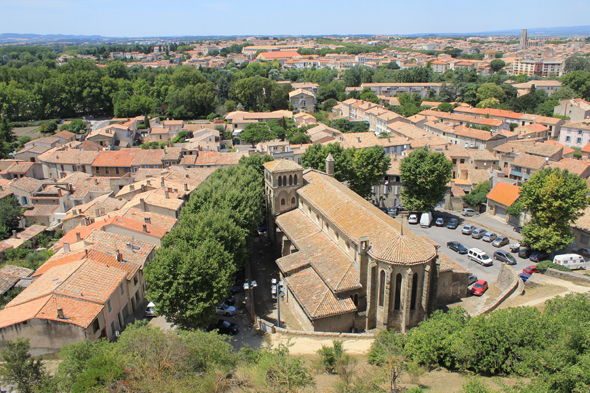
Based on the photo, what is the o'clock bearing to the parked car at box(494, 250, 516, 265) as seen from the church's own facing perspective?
The parked car is roughly at 3 o'clock from the church.

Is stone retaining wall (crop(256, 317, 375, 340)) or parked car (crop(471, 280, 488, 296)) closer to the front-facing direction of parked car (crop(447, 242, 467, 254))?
the parked car

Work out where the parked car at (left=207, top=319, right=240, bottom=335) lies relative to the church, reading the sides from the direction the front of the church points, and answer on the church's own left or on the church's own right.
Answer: on the church's own left

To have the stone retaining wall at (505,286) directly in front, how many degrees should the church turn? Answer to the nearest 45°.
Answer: approximately 90° to its right

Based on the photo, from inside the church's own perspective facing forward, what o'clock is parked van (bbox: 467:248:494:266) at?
The parked van is roughly at 3 o'clock from the church.

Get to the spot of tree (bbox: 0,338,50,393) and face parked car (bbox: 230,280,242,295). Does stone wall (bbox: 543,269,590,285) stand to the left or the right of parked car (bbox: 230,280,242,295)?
right
